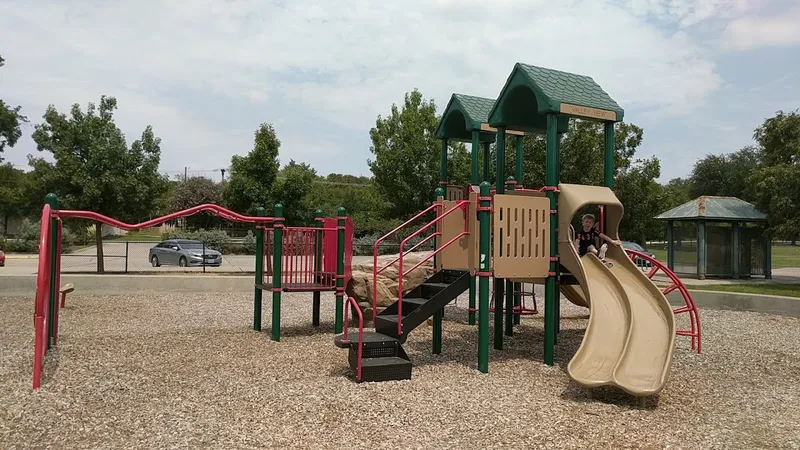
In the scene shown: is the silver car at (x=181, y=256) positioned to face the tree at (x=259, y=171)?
no

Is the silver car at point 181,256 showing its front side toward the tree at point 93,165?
no

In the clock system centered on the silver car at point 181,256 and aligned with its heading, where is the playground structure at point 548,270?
The playground structure is roughly at 1 o'clock from the silver car.

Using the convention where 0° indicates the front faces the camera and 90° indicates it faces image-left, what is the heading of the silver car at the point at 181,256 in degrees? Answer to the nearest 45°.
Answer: approximately 315°

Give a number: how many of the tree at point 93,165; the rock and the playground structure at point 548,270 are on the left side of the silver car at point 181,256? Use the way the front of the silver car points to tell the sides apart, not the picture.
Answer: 0

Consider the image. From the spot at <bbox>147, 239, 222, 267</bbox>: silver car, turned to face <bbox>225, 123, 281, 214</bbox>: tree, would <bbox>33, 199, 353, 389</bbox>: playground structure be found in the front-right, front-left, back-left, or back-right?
back-right

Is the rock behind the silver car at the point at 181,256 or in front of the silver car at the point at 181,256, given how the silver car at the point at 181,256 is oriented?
in front
